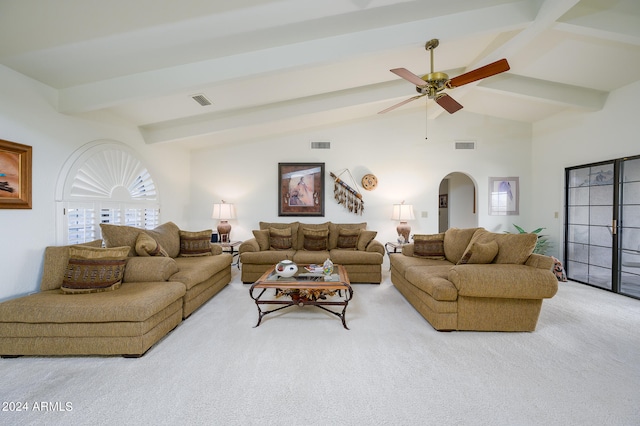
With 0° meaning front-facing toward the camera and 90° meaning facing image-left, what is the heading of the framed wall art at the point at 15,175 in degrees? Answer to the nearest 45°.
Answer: approximately 315°

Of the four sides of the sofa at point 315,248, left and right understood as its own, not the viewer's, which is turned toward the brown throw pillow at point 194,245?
right

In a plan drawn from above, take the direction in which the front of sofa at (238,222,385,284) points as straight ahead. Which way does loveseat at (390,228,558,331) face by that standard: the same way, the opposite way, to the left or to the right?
to the right

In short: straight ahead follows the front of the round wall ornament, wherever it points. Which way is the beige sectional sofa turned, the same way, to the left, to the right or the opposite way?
to the left

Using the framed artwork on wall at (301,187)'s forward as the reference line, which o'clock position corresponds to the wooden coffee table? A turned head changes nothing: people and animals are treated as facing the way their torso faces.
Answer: The wooden coffee table is roughly at 12 o'clock from the framed artwork on wall.

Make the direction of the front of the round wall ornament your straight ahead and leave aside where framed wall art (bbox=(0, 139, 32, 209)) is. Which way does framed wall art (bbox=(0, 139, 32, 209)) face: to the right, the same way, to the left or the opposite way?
to the left

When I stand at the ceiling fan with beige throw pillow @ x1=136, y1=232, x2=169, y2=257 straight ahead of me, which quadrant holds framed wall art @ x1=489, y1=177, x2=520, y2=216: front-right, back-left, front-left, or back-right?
back-right

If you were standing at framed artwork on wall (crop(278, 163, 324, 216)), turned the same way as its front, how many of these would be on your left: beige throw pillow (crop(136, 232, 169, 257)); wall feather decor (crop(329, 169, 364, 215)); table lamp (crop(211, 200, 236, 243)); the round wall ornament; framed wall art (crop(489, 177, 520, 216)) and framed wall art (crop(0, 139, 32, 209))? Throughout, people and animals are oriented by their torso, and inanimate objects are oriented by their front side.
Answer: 3

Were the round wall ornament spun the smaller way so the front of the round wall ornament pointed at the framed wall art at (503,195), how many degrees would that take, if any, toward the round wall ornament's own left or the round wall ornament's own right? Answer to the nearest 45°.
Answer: approximately 90° to the round wall ornament's own left

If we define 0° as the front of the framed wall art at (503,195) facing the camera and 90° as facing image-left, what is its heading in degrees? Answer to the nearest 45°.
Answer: approximately 0°
